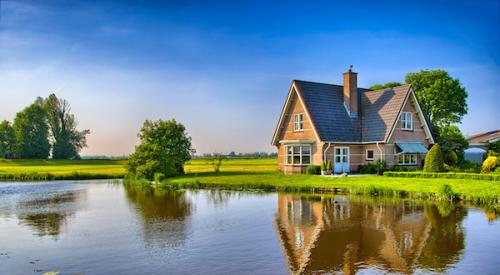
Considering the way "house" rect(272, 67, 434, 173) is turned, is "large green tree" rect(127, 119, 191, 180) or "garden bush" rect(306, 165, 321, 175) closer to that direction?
the garden bush

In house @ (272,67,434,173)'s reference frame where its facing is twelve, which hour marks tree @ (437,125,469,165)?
The tree is roughly at 8 o'clock from the house.

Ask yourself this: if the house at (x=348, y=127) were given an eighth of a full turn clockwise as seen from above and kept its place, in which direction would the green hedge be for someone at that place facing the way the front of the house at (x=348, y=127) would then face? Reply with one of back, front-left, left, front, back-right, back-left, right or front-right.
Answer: left

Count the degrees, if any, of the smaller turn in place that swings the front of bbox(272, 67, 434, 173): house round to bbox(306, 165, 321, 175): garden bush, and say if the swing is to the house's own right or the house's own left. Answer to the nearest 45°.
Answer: approximately 45° to the house's own right

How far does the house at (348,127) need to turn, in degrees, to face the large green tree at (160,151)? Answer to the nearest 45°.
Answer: approximately 90° to its right

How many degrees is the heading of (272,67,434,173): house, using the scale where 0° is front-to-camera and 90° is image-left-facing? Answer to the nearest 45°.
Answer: approximately 0°

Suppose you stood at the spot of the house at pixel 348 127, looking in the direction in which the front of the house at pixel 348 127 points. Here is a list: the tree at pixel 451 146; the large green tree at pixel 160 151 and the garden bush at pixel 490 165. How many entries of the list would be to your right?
1
